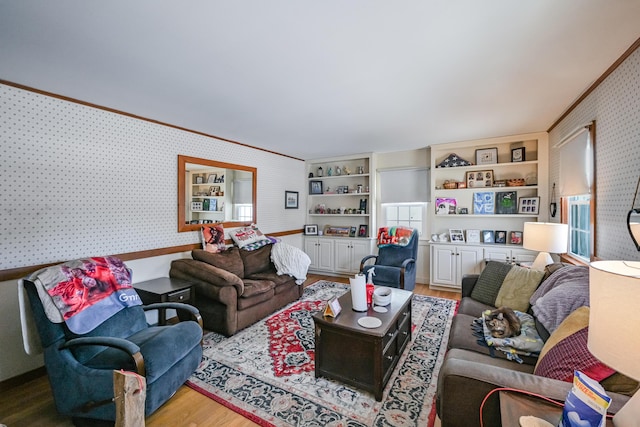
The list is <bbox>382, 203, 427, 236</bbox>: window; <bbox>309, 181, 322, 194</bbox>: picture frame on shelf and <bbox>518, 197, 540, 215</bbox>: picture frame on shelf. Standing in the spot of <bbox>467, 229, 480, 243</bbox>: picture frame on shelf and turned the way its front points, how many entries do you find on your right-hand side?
2

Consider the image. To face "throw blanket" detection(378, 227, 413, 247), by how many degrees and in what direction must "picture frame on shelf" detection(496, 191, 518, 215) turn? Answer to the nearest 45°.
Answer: approximately 45° to its right

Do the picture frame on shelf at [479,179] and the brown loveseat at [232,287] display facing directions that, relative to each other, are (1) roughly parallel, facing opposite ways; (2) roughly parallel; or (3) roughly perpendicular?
roughly perpendicular

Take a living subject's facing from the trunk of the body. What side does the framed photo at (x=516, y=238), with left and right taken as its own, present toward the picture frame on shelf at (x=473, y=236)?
right

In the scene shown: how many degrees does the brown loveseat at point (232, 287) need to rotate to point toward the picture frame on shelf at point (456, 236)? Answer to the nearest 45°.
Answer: approximately 45° to its left

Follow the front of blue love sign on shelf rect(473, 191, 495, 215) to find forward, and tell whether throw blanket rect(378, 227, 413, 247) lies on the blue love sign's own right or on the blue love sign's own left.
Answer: on the blue love sign's own right
